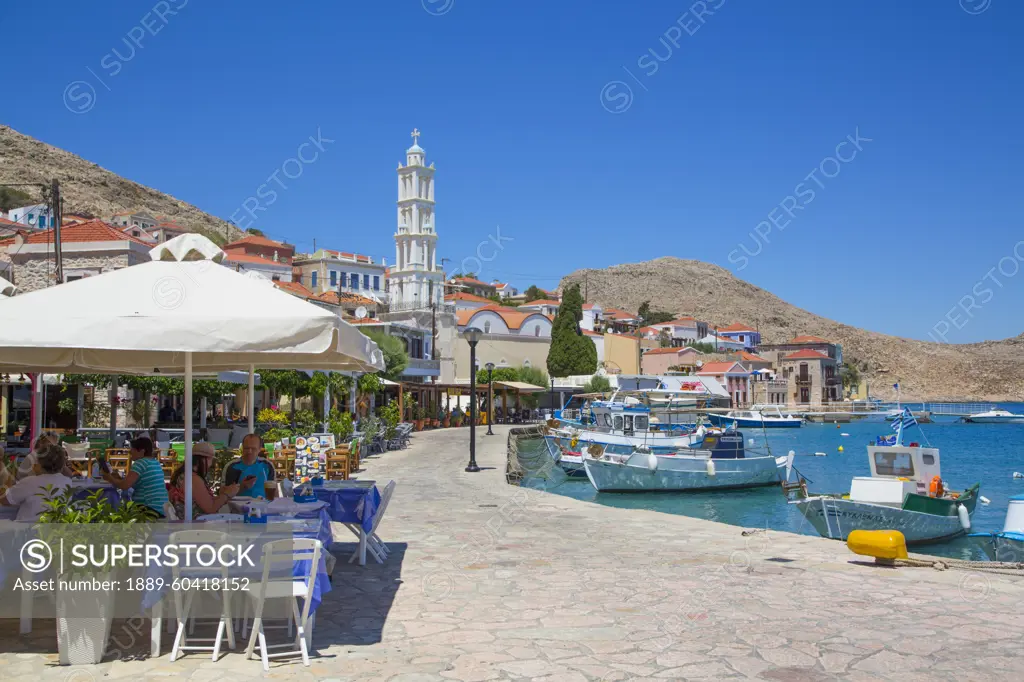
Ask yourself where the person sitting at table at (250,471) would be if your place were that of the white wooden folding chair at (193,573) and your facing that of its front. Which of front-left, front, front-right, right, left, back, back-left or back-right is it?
front

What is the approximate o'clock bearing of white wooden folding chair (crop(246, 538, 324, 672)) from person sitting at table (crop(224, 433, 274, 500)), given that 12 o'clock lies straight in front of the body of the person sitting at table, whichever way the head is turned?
The white wooden folding chair is roughly at 12 o'clock from the person sitting at table.

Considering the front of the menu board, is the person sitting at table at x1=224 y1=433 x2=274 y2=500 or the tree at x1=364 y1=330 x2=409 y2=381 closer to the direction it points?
the person sitting at table

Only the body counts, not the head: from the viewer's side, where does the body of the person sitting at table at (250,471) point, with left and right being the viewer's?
facing the viewer

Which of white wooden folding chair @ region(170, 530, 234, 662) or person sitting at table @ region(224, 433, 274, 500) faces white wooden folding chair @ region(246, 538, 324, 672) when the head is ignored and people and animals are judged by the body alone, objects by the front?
the person sitting at table

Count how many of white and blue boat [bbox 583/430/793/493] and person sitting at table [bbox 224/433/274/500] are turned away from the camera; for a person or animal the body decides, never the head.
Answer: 0

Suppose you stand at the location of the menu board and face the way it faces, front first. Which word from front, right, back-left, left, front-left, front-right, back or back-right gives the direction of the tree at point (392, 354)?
back

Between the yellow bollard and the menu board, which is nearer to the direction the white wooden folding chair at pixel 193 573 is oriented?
the menu board

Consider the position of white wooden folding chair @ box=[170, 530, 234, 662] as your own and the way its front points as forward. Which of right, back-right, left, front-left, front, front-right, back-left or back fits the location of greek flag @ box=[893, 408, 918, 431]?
front-right

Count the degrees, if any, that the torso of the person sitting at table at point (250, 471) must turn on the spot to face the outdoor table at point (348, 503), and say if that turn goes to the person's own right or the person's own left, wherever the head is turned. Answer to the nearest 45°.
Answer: approximately 90° to the person's own left

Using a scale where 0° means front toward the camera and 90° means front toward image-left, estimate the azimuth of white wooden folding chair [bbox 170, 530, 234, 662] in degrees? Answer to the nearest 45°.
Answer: approximately 180°
